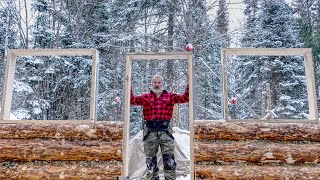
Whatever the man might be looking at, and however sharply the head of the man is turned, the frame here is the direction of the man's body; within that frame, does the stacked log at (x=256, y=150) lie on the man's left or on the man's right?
on the man's left

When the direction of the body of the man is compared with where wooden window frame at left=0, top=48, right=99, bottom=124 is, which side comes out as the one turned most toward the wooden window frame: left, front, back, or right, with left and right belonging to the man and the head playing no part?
right

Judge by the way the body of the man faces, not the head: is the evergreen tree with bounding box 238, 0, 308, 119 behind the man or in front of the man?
behind

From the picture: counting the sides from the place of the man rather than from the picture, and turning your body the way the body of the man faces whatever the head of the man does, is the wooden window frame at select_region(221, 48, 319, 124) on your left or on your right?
on your left

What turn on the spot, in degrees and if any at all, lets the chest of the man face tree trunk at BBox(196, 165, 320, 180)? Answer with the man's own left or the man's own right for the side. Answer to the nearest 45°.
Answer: approximately 90° to the man's own left

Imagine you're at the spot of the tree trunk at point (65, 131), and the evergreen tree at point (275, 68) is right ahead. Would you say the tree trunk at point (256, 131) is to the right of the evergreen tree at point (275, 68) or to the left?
right

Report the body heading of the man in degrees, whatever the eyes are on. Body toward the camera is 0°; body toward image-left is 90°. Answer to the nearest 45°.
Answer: approximately 0°

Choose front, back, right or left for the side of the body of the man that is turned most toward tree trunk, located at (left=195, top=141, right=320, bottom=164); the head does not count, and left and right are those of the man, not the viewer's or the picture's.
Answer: left

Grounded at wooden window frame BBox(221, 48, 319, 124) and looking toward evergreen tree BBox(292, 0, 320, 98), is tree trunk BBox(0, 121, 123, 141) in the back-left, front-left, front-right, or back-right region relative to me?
back-left

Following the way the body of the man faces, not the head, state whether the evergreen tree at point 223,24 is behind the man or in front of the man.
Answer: behind
